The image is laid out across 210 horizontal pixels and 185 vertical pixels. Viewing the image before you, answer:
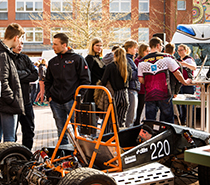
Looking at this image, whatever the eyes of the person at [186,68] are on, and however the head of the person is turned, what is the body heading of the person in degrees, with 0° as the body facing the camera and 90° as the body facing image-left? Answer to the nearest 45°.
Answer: approximately 45°

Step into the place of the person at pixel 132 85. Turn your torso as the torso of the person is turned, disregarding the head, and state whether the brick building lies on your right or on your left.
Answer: on your left
